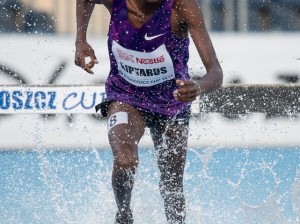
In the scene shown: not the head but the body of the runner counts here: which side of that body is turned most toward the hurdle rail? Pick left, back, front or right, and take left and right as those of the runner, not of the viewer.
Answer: back

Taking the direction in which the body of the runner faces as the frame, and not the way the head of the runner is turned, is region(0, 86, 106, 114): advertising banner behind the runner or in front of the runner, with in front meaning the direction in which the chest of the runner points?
behind

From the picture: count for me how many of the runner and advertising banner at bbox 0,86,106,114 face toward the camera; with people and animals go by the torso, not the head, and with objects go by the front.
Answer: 2

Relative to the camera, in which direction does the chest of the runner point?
toward the camera
